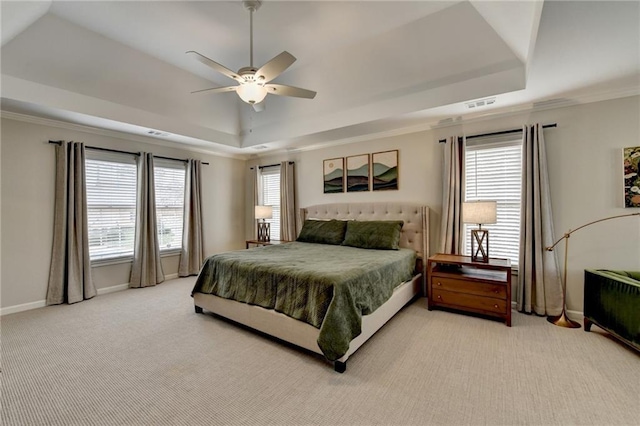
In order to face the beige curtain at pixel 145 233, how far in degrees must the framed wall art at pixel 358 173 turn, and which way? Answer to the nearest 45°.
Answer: approximately 45° to its right

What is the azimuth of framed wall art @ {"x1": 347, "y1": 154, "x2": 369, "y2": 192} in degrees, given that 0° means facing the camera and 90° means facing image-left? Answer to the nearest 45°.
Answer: approximately 45°

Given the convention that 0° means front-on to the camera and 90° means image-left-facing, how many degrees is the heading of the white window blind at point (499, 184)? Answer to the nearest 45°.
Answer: approximately 45°

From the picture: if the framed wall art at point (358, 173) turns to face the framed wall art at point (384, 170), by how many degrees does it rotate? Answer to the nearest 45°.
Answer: approximately 90° to its left

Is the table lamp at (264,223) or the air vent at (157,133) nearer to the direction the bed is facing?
the air vent

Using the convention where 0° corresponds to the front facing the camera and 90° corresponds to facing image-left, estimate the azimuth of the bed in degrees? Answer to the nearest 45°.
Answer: approximately 45°
